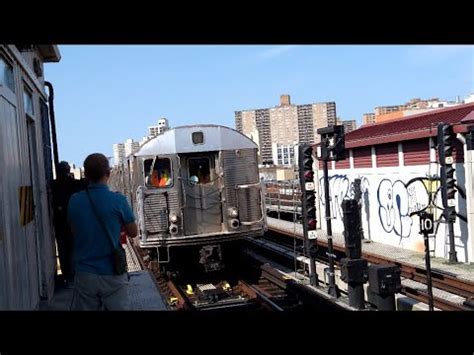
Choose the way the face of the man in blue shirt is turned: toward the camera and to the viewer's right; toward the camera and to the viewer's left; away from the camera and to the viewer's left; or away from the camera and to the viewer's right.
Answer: away from the camera and to the viewer's right

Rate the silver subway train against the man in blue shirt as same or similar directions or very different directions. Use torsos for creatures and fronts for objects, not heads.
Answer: very different directions

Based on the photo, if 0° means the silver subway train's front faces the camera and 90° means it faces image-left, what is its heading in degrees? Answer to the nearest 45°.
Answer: approximately 0°

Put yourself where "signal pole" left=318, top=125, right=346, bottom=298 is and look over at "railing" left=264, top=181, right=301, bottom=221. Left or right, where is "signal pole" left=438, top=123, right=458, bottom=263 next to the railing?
right

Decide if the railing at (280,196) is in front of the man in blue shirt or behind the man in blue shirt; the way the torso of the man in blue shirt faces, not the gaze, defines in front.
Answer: in front

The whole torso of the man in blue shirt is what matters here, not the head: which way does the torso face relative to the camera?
away from the camera

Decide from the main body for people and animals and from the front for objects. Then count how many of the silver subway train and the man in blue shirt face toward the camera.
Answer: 1

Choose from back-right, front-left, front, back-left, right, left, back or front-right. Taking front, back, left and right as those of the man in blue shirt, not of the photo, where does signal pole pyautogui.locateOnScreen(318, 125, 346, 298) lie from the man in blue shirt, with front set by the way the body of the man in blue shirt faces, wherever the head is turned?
front-right
